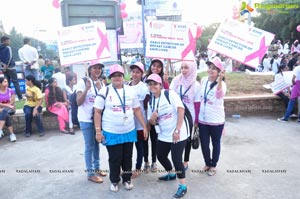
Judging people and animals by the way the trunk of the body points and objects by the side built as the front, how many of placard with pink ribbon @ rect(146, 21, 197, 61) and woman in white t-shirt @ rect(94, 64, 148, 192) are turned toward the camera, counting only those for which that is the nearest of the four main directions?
2

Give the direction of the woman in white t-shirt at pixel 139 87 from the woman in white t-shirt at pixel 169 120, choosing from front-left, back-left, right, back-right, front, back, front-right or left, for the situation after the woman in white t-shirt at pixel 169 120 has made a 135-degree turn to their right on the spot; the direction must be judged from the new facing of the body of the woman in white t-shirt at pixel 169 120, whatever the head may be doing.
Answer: front-left

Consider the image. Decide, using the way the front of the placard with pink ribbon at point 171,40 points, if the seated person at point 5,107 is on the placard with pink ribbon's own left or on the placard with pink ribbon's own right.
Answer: on the placard with pink ribbon's own right

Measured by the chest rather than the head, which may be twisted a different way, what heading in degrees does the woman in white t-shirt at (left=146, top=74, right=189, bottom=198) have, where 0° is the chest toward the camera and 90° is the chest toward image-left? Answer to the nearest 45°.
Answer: approximately 45°

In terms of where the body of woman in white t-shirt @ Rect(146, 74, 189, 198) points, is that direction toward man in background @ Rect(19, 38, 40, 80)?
no

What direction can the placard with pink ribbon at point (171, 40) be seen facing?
toward the camera

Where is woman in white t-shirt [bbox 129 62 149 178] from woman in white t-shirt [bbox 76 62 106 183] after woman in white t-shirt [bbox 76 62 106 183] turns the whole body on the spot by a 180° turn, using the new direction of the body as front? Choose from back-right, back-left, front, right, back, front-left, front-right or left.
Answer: back-right

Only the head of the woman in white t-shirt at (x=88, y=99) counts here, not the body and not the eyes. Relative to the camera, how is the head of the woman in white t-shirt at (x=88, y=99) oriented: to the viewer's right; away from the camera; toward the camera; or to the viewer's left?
toward the camera

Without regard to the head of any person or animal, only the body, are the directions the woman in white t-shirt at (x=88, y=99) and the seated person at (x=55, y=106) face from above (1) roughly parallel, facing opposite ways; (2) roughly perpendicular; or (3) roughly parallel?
roughly parallel

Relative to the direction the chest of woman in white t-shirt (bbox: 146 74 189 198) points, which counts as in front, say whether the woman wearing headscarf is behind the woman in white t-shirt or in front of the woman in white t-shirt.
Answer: behind

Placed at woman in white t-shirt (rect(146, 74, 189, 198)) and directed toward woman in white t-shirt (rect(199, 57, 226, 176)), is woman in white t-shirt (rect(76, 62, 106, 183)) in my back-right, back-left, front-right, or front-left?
back-left

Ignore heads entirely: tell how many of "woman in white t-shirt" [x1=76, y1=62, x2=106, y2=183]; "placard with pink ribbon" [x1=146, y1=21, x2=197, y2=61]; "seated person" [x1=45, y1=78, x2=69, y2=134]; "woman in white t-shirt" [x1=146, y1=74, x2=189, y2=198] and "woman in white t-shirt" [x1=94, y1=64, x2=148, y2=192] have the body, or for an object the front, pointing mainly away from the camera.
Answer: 0
